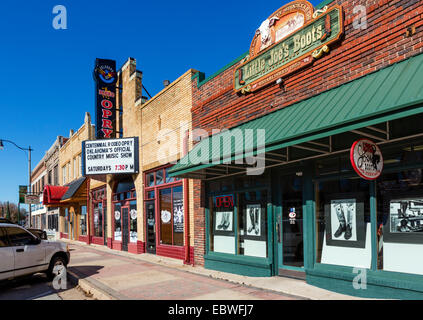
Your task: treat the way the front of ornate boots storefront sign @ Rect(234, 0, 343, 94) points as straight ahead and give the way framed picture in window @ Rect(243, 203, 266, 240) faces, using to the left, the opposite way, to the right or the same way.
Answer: the same way

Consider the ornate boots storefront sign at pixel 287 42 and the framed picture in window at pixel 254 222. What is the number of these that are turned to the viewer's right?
0

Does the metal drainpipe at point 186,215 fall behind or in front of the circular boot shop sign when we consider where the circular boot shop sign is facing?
behind

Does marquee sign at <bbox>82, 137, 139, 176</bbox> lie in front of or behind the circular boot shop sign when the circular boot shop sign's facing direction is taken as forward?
behind

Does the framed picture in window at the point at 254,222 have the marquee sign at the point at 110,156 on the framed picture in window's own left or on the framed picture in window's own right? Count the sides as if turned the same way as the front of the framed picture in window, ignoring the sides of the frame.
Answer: on the framed picture in window's own right

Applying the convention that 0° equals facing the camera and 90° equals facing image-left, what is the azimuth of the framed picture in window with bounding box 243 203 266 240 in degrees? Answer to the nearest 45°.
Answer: approximately 45°

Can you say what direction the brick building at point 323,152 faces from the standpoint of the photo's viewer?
facing the viewer and to the left of the viewer

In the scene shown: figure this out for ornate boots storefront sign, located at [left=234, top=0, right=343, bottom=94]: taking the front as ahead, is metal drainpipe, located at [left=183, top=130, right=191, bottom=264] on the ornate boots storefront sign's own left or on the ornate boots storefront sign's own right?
on the ornate boots storefront sign's own right

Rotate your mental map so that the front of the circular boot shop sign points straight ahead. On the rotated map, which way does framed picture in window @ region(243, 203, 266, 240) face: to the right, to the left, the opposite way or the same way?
to the right

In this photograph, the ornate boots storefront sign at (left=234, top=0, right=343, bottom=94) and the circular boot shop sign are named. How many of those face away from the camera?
0

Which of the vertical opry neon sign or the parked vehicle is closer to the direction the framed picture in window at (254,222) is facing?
the parked vehicle

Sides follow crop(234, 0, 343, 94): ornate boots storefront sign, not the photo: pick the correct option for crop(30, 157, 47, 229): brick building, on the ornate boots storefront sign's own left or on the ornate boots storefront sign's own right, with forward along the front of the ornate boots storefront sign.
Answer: on the ornate boots storefront sign's own right
